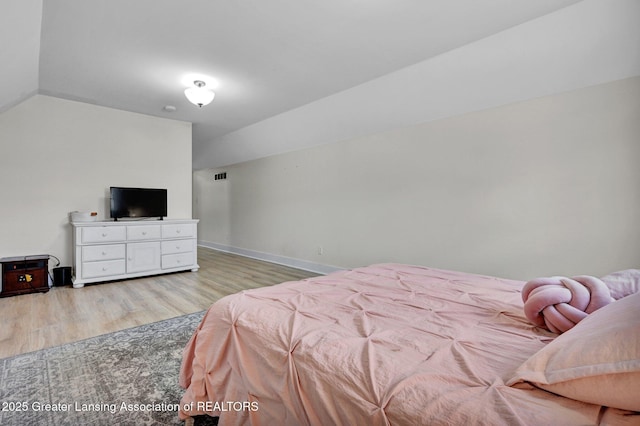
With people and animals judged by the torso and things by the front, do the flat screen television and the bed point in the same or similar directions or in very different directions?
very different directions

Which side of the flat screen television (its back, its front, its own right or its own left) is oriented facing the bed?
front

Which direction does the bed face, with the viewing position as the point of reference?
facing away from the viewer and to the left of the viewer

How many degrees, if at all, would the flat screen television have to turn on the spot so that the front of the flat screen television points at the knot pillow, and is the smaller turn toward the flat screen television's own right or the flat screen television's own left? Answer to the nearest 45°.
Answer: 0° — it already faces it

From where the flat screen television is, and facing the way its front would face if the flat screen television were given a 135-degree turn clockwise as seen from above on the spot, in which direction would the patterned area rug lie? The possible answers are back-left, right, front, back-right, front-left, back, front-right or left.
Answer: back-left

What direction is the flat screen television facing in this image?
toward the camera

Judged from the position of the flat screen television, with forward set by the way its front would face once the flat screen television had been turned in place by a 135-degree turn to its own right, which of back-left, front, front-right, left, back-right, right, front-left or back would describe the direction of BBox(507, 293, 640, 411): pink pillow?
back-left

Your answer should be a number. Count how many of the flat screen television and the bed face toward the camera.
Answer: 1

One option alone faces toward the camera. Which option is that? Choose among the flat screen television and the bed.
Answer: the flat screen television
